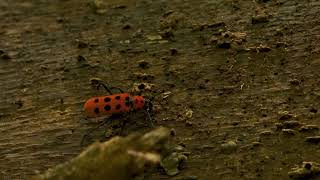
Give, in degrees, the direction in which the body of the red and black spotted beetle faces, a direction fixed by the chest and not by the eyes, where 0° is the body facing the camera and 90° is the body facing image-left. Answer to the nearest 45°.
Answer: approximately 270°

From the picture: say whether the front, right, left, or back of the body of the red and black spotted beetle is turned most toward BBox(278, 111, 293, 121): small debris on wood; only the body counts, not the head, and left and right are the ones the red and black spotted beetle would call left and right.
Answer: front

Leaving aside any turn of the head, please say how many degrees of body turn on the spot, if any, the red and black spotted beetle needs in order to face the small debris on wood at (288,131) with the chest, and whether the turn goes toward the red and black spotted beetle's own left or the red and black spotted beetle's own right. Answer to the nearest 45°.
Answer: approximately 45° to the red and black spotted beetle's own right

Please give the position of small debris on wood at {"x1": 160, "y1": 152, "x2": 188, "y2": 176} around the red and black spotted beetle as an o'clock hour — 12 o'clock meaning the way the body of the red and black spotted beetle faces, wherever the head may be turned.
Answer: The small debris on wood is roughly at 2 o'clock from the red and black spotted beetle.

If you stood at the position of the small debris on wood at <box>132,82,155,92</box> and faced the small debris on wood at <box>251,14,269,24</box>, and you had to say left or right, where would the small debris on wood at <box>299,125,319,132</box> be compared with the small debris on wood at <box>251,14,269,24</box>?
right

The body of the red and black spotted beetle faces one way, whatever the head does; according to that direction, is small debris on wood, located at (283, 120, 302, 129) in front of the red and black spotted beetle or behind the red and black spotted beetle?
in front

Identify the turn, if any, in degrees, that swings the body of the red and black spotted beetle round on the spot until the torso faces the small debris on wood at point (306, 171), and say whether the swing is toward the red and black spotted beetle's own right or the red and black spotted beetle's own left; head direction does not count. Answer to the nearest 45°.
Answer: approximately 45° to the red and black spotted beetle's own right

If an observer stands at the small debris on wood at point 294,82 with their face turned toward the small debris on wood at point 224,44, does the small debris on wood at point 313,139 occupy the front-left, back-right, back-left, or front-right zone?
back-left

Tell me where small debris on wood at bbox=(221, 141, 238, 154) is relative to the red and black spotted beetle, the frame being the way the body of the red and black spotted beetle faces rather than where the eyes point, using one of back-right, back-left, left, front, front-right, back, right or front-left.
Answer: front-right

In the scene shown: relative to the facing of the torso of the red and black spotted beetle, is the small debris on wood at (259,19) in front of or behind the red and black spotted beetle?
in front
